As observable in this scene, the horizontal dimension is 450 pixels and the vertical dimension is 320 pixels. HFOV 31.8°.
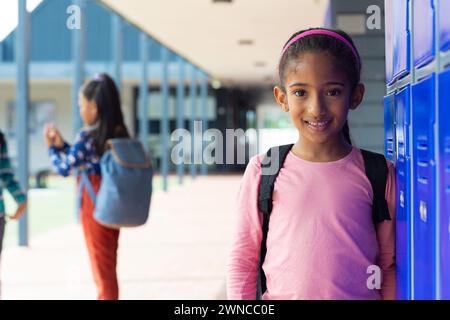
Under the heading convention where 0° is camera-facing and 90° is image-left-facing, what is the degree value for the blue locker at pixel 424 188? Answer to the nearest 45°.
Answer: approximately 45°

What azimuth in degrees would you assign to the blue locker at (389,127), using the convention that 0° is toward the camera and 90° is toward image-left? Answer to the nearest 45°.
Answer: approximately 45°
